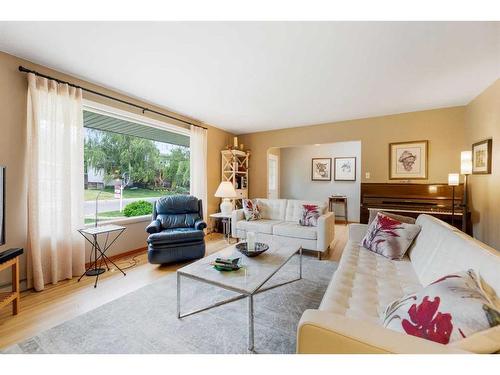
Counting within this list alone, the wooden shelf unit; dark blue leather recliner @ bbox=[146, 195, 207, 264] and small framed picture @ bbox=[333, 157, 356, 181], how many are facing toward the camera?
3

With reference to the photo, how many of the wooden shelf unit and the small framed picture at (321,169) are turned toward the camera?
2

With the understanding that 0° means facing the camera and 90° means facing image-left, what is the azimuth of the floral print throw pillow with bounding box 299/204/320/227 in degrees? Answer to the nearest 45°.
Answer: approximately 0°

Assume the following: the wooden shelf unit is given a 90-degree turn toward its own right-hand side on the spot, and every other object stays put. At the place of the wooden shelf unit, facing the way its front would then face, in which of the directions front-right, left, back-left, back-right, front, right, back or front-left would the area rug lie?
left

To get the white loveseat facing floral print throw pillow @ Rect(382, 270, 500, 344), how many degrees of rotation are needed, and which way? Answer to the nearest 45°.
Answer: approximately 45° to its left

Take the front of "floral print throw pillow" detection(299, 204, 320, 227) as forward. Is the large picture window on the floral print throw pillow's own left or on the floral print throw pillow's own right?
on the floral print throw pillow's own right

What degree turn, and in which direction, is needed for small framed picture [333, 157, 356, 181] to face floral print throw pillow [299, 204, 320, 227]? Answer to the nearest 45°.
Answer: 0° — it already faces it

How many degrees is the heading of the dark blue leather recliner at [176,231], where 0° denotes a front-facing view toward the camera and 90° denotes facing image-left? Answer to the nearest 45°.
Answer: approximately 0°

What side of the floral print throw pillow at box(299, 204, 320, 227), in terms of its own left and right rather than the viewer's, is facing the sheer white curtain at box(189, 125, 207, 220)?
right

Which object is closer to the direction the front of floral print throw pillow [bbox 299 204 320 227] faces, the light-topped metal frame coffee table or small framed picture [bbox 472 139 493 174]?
the light-topped metal frame coffee table

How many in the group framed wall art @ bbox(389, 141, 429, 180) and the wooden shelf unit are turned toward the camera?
2

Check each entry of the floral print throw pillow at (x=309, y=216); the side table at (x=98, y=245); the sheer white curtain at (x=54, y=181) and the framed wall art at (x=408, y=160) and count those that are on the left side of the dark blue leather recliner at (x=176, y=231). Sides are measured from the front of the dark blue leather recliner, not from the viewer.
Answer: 2

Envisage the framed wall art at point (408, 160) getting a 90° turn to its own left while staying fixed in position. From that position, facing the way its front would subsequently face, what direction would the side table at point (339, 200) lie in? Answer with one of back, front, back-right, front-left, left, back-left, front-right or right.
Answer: back-left
